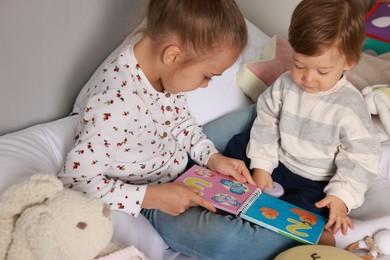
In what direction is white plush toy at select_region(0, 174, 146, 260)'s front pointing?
to the viewer's right

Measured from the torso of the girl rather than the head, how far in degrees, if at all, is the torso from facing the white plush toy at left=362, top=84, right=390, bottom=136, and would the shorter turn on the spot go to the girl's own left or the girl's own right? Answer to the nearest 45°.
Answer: approximately 45° to the girl's own left

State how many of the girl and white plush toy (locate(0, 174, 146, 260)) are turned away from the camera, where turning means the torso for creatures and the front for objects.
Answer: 0

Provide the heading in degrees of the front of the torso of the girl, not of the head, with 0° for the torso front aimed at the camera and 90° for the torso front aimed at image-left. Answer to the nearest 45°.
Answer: approximately 315°

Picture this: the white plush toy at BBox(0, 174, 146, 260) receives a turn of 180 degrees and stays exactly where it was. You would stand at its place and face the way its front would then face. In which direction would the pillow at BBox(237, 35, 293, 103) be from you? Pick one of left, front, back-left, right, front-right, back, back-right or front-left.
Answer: back-right

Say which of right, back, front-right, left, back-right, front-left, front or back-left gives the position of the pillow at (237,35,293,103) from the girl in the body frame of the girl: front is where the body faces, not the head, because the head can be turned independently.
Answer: left
